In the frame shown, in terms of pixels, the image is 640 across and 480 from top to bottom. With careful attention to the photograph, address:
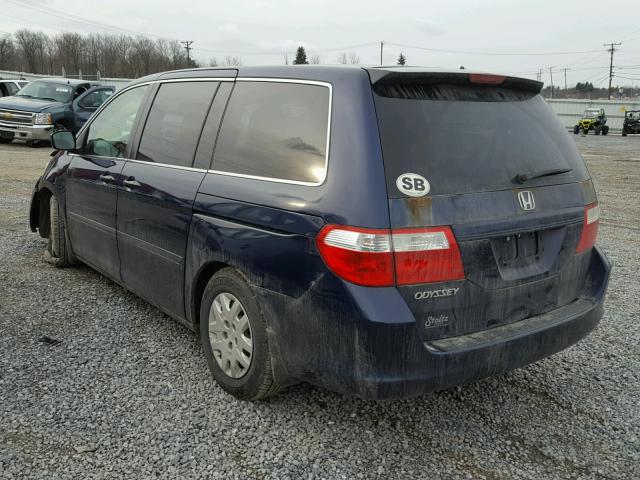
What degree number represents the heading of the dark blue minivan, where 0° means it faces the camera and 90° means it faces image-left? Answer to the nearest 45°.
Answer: approximately 135°

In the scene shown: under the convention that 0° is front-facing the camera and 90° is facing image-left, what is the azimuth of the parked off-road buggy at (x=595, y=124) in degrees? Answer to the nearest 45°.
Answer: approximately 45°

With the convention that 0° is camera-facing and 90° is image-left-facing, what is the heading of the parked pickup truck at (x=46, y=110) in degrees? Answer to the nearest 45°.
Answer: approximately 45°

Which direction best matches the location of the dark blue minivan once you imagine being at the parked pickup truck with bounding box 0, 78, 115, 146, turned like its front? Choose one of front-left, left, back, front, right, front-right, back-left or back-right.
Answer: front-left

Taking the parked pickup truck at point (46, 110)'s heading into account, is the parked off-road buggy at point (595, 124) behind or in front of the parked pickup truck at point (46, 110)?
behind

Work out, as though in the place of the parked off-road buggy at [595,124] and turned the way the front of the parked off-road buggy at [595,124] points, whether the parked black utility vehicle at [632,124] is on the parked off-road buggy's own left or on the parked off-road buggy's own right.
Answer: on the parked off-road buggy's own left

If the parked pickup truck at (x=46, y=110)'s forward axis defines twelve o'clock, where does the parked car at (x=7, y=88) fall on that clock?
the parked car at (x=7, y=88) is roughly at 4 o'clock from the parked pickup truck at (x=46, y=110).

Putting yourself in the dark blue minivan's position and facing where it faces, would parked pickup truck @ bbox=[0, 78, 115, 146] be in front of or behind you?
in front

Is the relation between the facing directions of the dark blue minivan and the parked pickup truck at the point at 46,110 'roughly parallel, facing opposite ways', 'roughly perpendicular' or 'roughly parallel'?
roughly perpendicular
